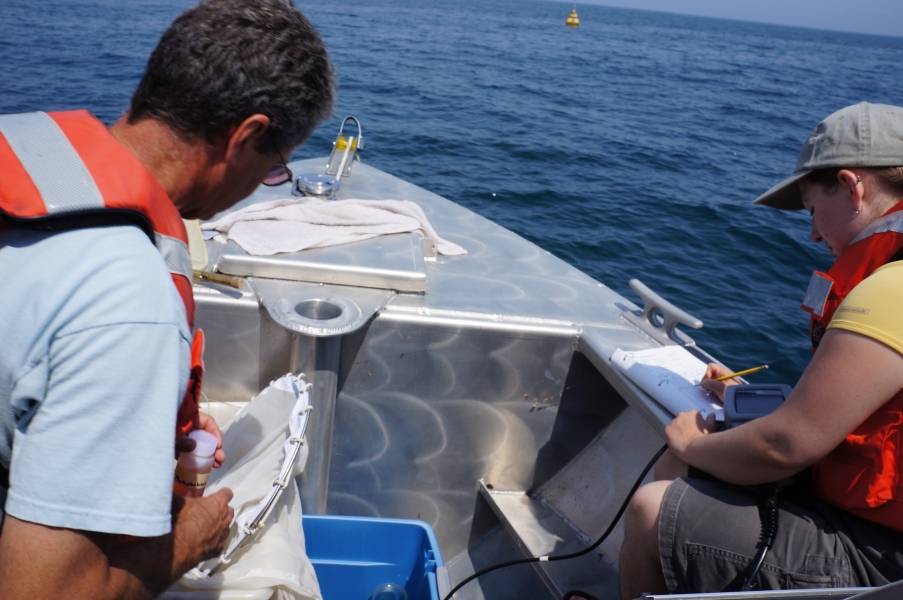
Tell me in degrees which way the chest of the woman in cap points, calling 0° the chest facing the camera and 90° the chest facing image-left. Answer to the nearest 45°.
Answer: approximately 90°

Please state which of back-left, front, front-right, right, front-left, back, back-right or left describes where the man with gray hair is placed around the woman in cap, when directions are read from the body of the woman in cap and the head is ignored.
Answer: front-left

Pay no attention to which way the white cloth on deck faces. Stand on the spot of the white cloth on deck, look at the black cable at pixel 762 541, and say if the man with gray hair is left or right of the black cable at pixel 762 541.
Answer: right

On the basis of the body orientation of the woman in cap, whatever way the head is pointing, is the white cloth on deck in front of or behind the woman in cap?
in front

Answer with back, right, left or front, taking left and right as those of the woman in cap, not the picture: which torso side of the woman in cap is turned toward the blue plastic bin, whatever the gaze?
front

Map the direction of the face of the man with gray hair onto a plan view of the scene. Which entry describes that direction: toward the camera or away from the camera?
away from the camera
